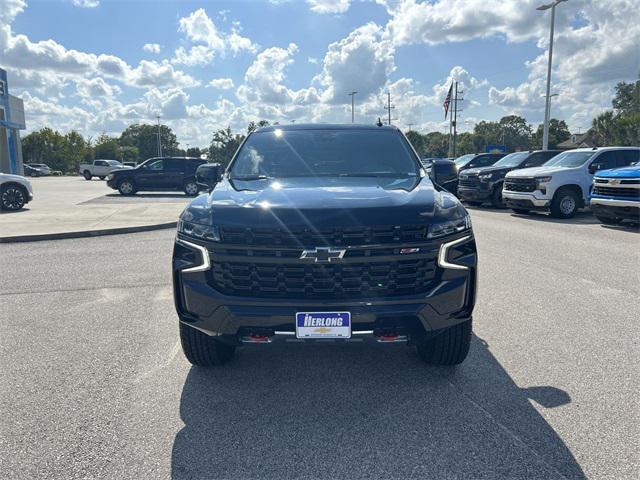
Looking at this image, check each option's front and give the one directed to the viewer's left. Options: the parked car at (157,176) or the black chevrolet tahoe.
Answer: the parked car

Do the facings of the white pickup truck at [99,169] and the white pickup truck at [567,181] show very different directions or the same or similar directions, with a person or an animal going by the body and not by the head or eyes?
very different directions

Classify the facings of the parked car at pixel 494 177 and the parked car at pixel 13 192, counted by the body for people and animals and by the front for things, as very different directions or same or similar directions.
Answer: very different directions

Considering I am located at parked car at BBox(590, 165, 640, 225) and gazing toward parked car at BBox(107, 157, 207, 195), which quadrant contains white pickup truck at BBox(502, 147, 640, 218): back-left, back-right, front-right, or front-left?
front-right

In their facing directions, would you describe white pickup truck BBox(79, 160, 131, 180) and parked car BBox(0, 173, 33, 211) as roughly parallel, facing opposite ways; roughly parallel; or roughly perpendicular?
roughly parallel

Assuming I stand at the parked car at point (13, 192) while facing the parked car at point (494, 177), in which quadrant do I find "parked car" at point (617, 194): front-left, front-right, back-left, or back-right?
front-right

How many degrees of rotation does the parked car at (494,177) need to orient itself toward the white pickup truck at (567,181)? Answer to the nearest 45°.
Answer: approximately 90° to its left

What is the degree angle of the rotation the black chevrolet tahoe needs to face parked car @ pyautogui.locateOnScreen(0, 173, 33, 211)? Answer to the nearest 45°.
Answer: approximately 135° to its right

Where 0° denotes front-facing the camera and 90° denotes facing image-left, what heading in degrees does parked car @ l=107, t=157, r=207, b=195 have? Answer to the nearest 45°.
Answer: approximately 90°

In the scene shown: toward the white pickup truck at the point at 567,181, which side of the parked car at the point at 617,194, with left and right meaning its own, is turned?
right

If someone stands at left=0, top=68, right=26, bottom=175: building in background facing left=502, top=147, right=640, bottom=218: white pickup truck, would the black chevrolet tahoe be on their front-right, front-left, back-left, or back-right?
front-right

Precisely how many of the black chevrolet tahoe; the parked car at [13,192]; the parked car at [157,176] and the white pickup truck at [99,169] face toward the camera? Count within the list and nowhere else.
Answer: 1

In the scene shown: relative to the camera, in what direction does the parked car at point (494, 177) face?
facing the viewer and to the left of the viewer

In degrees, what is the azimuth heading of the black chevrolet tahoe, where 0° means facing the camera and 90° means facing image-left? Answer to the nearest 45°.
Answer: approximately 0°

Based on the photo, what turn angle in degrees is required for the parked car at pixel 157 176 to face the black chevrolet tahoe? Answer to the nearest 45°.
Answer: approximately 90° to its left

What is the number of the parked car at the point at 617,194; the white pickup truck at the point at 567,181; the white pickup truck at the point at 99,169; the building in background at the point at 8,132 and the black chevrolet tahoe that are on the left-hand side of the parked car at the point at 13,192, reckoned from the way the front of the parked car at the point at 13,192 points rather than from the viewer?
2
